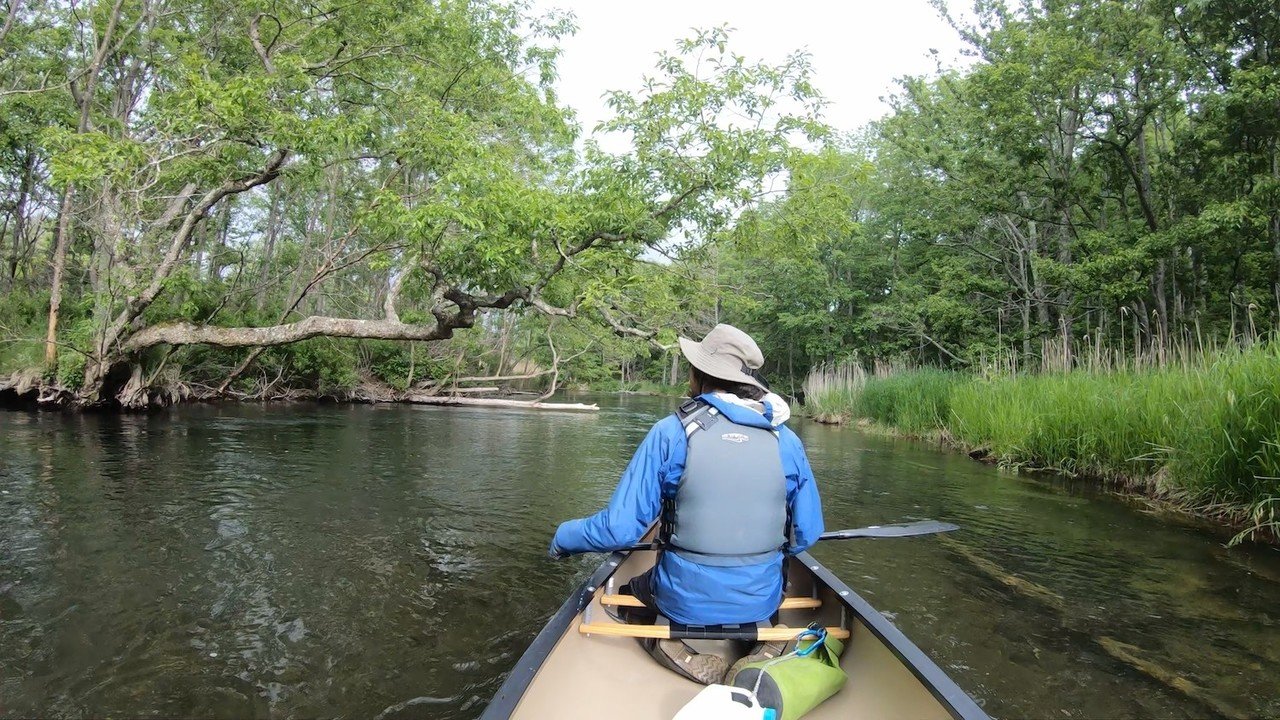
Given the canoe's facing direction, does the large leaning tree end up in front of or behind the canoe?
in front

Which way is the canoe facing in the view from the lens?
facing away from the viewer

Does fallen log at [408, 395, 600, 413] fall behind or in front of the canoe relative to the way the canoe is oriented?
in front
